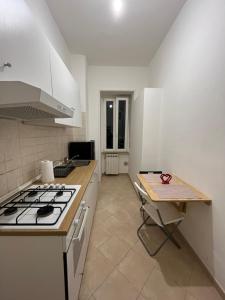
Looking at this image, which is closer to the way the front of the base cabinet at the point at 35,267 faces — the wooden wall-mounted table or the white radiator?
the wooden wall-mounted table

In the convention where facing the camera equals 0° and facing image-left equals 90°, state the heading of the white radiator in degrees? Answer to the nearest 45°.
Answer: approximately 0°

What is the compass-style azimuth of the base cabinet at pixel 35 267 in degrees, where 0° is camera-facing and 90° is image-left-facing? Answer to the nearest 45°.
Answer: approximately 270°
